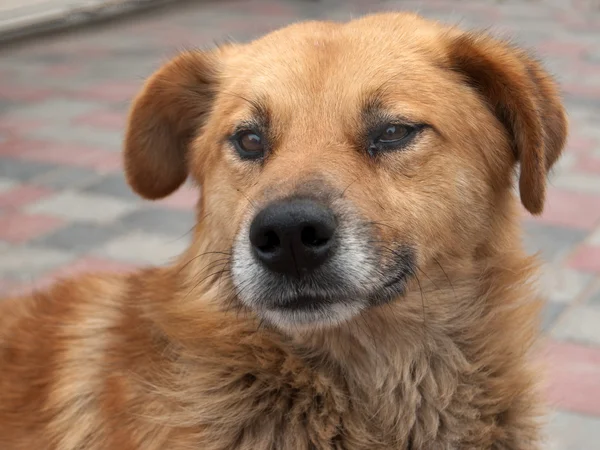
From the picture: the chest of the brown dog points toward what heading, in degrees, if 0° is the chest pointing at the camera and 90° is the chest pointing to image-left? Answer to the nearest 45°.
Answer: approximately 315°

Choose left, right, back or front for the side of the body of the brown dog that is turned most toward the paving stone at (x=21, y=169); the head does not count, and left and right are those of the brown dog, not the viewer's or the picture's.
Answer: back

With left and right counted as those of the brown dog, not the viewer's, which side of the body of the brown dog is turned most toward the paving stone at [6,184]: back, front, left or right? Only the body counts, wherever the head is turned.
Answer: back

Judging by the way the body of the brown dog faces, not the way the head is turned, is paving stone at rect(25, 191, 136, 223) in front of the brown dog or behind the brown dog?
behind

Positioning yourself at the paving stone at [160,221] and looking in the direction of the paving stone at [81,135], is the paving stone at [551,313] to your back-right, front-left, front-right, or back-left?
back-right

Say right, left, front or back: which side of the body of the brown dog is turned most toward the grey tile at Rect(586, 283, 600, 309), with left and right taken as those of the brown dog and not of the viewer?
left

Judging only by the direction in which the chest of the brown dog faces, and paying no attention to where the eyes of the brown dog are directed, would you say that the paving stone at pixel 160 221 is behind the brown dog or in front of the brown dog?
behind

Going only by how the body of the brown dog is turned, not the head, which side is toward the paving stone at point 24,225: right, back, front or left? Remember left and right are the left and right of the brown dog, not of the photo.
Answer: back

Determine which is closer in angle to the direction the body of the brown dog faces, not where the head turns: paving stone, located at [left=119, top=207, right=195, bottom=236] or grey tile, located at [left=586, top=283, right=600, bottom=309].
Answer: the grey tile
